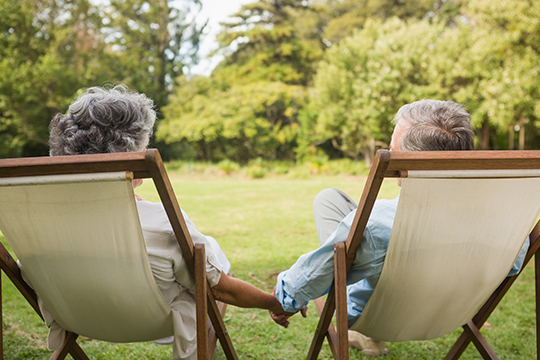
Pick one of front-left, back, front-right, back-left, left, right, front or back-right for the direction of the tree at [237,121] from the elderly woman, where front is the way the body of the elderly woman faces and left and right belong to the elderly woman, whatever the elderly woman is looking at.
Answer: front

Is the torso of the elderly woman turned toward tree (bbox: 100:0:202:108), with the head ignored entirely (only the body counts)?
yes

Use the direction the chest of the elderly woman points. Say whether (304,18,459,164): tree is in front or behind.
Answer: in front

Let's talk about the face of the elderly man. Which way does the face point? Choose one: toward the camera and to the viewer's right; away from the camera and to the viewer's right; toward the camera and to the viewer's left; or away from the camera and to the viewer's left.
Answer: away from the camera and to the viewer's left

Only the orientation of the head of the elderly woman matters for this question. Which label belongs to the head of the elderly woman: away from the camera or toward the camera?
away from the camera

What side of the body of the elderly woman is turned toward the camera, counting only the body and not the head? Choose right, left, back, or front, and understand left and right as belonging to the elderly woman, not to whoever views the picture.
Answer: back

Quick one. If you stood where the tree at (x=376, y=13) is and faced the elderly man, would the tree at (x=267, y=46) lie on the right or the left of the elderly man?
right

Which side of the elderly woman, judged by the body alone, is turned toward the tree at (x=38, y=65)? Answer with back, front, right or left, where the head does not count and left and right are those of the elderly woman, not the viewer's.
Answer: front

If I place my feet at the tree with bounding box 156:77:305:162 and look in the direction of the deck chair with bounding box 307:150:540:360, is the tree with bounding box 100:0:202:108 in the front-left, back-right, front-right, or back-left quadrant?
back-right

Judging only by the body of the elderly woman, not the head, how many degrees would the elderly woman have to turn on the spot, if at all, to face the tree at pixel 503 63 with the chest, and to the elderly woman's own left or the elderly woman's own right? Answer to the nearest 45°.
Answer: approximately 45° to the elderly woman's own right

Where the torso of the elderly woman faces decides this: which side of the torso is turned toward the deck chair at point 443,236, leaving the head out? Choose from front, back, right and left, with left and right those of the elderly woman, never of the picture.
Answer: right

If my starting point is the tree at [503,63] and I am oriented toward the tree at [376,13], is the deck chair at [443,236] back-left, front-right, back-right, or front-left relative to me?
back-left
